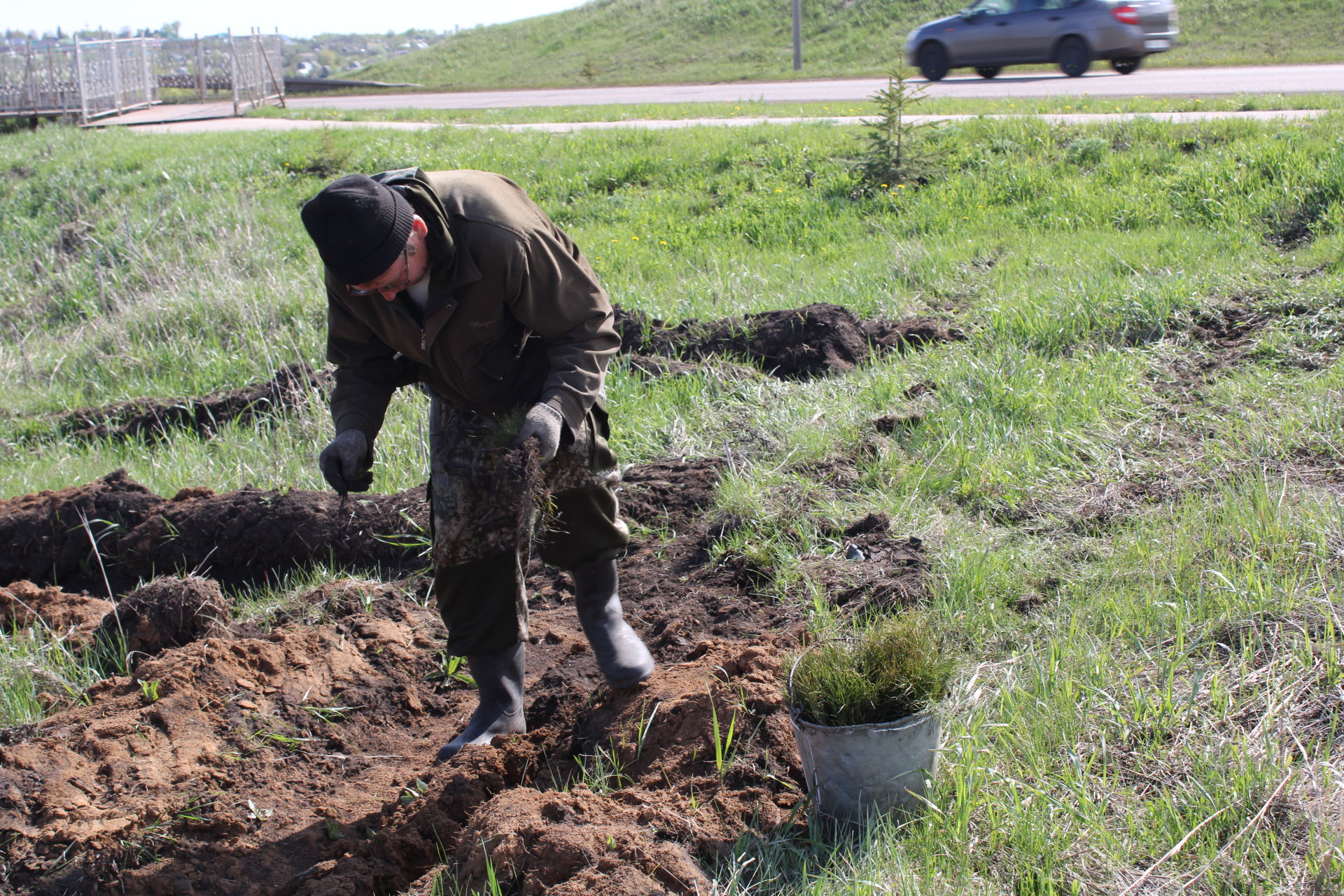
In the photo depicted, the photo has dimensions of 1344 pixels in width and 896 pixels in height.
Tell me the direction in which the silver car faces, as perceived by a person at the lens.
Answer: facing away from the viewer and to the left of the viewer

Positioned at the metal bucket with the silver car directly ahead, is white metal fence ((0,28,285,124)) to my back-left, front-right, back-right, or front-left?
front-left

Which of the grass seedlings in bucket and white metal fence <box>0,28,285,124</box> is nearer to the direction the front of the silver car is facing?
the white metal fence

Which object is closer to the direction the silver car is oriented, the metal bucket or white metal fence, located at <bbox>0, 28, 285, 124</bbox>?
the white metal fence

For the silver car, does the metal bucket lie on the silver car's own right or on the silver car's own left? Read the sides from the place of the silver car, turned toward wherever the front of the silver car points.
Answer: on the silver car's own left

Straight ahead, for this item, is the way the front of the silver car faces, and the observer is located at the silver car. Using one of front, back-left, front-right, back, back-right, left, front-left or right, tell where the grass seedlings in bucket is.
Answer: back-left
